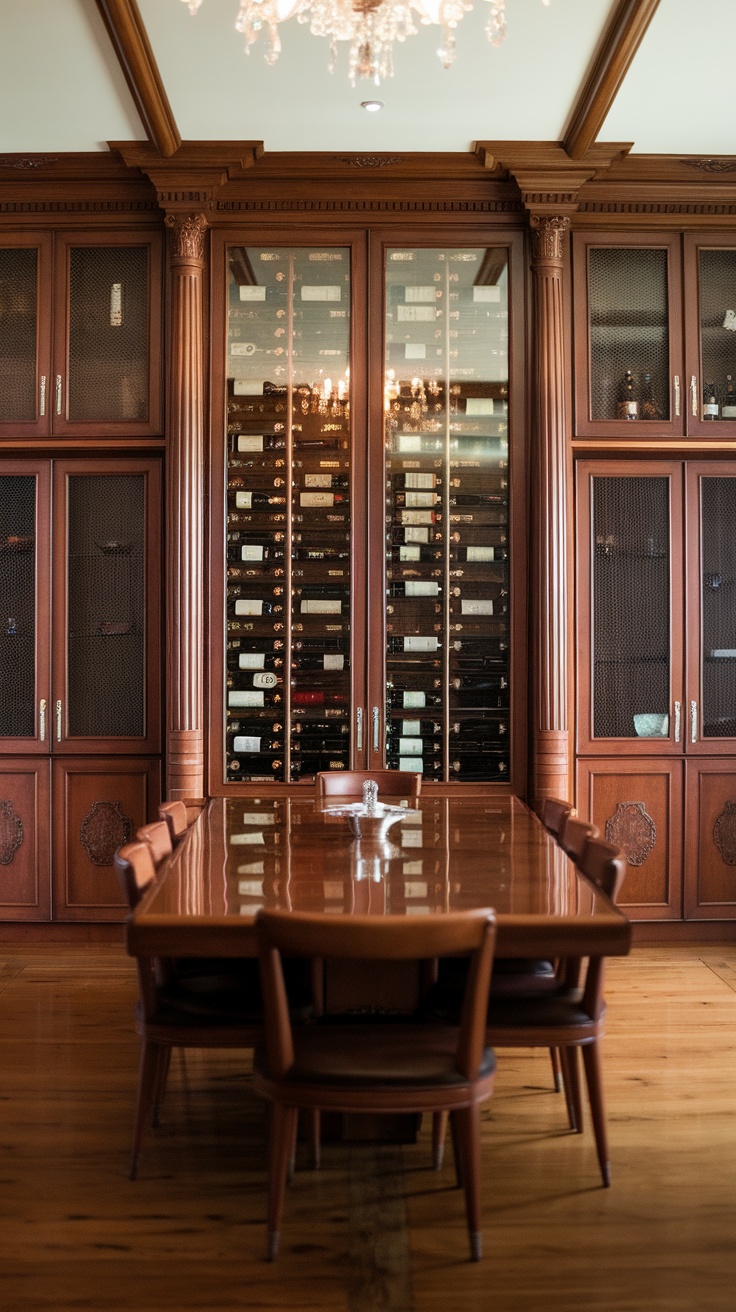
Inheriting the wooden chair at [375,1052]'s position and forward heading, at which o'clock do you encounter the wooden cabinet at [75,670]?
The wooden cabinet is roughly at 11 o'clock from the wooden chair.

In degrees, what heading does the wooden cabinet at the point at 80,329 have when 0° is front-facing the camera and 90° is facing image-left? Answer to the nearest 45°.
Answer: approximately 0°

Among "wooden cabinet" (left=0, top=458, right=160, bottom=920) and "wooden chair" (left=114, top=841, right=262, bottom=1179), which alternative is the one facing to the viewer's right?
the wooden chair

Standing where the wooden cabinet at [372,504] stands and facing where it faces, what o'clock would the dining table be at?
The dining table is roughly at 12 o'clock from the wooden cabinet.

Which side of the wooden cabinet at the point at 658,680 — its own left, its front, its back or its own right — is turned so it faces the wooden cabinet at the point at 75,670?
right

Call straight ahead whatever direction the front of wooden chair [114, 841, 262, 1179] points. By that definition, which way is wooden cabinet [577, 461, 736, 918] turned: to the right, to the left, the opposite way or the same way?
to the right

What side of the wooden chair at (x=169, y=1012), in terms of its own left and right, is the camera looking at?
right

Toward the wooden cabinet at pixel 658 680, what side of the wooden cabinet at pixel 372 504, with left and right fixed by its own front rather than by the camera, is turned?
left

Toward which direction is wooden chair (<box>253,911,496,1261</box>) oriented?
away from the camera

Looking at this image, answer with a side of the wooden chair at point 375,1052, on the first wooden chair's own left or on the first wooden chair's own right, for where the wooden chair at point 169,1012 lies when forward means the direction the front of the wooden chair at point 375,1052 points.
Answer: on the first wooden chair's own left
